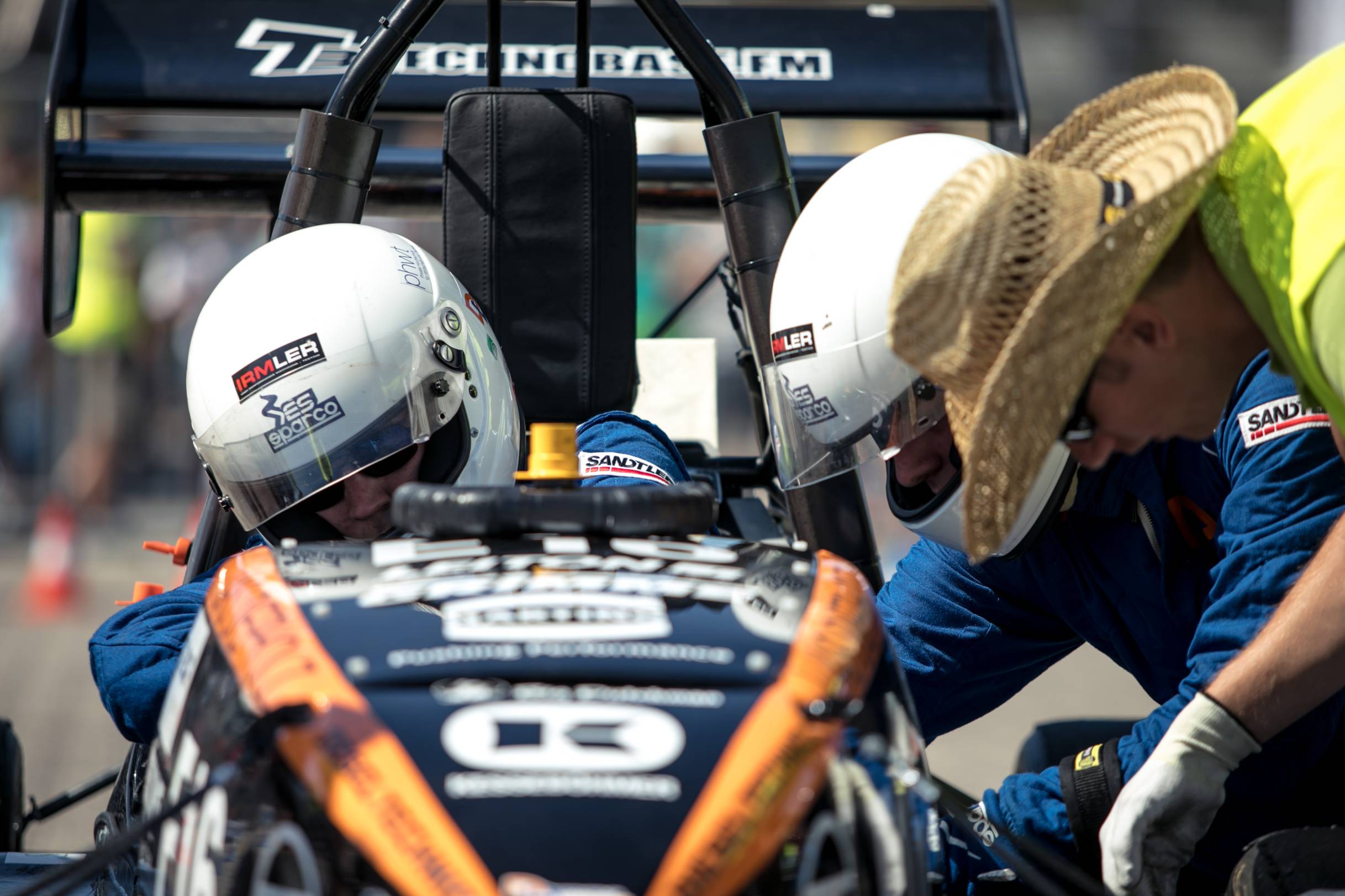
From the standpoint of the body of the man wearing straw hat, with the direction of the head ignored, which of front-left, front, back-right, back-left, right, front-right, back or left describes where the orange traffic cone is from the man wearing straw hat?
front-right

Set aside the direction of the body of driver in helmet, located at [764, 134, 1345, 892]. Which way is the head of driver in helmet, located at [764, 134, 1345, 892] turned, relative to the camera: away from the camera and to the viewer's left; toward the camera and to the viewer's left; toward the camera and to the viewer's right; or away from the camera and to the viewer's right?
toward the camera and to the viewer's left

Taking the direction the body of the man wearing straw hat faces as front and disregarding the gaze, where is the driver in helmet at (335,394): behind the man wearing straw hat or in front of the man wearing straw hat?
in front

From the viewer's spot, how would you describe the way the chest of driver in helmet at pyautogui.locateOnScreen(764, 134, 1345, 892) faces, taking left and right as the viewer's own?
facing the viewer and to the left of the viewer

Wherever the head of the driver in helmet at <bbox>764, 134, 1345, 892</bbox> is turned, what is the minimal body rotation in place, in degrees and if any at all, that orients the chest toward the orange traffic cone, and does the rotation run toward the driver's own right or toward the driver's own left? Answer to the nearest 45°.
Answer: approximately 90° to the driver's own right

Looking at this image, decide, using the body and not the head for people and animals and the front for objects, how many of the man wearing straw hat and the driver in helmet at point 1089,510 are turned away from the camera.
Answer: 0

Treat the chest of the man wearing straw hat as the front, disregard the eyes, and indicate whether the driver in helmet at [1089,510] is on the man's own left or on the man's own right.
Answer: on the man's own right

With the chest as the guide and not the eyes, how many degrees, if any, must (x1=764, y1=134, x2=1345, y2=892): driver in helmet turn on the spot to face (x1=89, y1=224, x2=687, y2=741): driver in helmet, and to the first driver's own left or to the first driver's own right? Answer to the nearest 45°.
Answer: approximately 45° to the first driver's own right

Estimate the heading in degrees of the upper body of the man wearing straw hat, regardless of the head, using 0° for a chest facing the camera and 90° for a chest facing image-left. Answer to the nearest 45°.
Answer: approximately 90°
